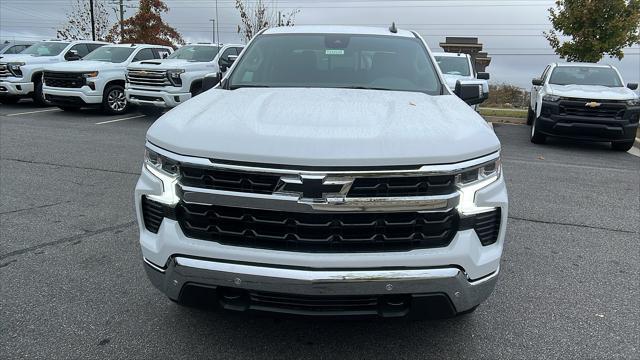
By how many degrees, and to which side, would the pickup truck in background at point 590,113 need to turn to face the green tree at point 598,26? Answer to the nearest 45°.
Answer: approximately 180°

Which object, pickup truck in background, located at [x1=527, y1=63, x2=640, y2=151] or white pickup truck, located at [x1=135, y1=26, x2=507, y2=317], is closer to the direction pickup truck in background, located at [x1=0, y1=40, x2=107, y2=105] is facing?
the white pickup truck

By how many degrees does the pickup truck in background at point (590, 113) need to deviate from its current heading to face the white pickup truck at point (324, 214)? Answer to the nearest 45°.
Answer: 0° — it already faces it

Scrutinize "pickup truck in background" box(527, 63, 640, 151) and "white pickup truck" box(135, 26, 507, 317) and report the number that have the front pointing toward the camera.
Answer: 2

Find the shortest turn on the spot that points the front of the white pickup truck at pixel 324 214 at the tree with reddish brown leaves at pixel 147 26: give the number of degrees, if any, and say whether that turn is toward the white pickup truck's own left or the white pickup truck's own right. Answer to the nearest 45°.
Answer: approximately 180°

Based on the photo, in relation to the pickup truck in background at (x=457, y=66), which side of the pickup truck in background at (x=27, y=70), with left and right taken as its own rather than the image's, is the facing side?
left

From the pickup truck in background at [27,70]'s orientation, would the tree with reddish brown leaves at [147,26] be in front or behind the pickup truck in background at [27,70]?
behind

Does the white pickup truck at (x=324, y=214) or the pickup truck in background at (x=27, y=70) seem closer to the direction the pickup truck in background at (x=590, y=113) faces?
the white pickup truck

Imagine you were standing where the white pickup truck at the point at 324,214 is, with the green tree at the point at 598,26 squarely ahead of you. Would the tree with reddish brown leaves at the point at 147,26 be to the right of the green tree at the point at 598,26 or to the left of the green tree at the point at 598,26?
left

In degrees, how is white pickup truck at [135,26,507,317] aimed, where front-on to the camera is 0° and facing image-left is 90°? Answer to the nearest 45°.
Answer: approximately 0°
